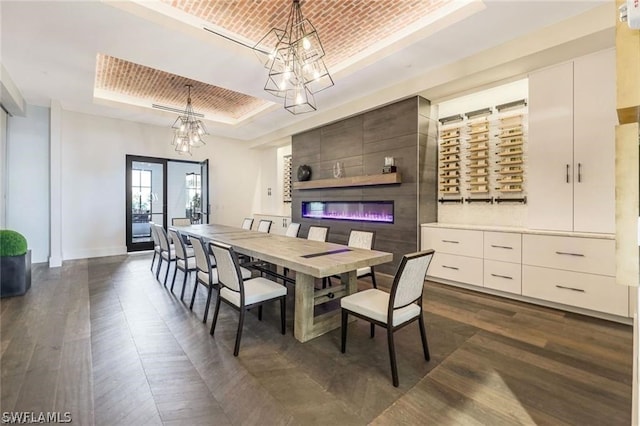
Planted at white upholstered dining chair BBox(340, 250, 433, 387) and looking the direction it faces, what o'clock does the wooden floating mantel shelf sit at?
The wooden floating mantel shelf is roughly at 1 o'clock from the white upholstered dining chair.

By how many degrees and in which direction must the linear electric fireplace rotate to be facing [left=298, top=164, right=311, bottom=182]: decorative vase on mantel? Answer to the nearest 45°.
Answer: approximately 90° to its right

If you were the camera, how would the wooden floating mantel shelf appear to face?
facing the viewer and to the left of the viewer

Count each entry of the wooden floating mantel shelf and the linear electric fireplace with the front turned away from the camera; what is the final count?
0

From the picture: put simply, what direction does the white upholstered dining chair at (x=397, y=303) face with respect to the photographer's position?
facing away from the viewer and to the left of the viewer

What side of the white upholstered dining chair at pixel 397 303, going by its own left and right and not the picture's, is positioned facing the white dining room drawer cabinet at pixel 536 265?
right

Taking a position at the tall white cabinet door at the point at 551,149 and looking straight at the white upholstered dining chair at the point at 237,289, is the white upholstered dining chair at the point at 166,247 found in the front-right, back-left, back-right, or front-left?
front-right

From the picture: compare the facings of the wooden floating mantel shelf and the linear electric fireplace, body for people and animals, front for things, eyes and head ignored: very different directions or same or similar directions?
same or similar directions

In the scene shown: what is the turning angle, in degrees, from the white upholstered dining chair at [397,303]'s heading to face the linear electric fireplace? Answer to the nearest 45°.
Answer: approximately 45° to its right

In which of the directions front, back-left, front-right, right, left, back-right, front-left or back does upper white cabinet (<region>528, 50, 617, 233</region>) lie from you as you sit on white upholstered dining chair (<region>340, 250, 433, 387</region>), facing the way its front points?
right

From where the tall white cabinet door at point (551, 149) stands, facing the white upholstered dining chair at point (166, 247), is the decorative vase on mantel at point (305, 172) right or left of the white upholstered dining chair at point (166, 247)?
right

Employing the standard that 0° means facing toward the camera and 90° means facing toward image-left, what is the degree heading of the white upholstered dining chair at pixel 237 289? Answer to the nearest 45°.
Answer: approximately 225°

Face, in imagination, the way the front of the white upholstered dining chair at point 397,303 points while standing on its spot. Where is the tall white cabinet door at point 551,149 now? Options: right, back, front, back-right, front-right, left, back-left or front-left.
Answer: right
